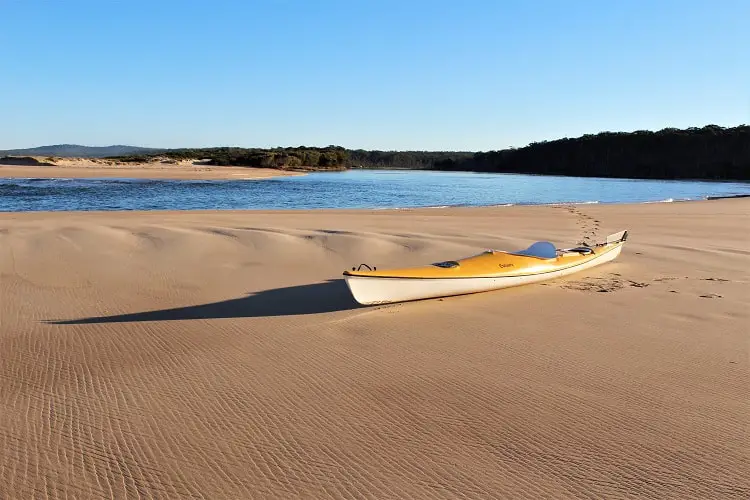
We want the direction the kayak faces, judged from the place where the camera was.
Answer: facing the viewer and to the left of the viewer
